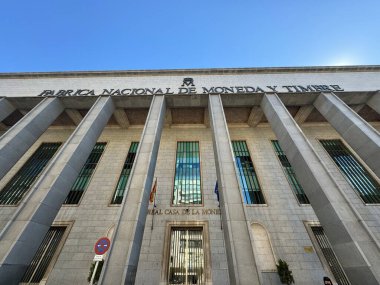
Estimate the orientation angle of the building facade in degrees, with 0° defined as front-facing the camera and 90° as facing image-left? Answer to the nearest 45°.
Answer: approximately 0°

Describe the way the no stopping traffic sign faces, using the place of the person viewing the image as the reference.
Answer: facing the viewer
